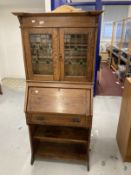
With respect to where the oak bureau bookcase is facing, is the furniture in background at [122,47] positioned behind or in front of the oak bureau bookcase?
behind

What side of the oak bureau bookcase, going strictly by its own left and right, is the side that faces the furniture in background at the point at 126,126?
left

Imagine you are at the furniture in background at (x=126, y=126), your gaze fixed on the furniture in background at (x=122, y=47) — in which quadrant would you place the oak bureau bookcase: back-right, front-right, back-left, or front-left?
back-left

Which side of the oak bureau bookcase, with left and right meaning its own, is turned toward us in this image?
front
